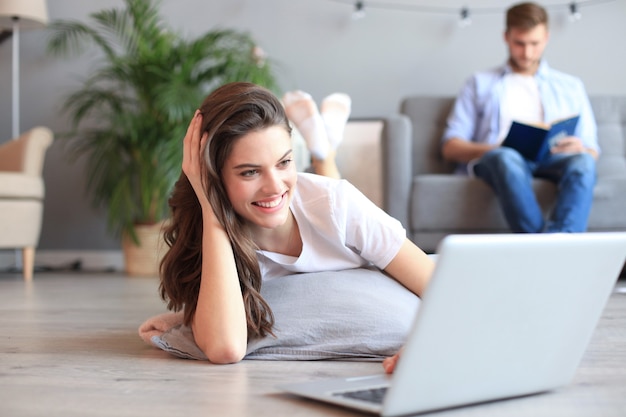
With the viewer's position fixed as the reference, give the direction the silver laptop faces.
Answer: facing away from the viewer and to the left of the viewer

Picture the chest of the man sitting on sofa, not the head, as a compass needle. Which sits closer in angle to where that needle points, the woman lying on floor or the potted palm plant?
the woman lying on floor

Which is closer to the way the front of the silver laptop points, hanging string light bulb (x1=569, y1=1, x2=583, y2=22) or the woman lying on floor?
the woman lying on floor

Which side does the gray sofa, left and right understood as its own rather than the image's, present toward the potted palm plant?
right

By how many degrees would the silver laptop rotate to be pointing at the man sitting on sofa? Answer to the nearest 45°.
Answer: approximately 45° to its right

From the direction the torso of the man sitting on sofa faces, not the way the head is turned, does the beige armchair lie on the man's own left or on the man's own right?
on the man's own right

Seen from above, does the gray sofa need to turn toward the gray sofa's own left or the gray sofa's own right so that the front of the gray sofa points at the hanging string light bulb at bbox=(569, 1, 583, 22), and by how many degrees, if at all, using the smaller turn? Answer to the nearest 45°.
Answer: approximately 180°

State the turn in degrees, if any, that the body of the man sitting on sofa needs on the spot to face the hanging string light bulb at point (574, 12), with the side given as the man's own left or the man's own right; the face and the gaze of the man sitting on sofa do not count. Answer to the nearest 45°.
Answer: approximately 180°

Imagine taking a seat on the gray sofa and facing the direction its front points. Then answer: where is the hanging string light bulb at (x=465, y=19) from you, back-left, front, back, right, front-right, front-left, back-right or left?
back

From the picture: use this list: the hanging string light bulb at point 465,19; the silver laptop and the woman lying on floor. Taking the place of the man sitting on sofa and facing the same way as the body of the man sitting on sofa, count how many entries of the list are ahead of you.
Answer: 2

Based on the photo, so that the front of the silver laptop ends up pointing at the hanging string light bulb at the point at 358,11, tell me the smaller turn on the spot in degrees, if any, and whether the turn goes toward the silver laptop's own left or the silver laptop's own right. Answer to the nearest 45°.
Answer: approximately 45° to the silver laptop's own right

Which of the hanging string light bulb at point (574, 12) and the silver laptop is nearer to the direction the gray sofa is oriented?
the silver laptop

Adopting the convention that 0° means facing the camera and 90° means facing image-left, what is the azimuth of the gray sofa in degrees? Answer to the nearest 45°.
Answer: approximately 0°
